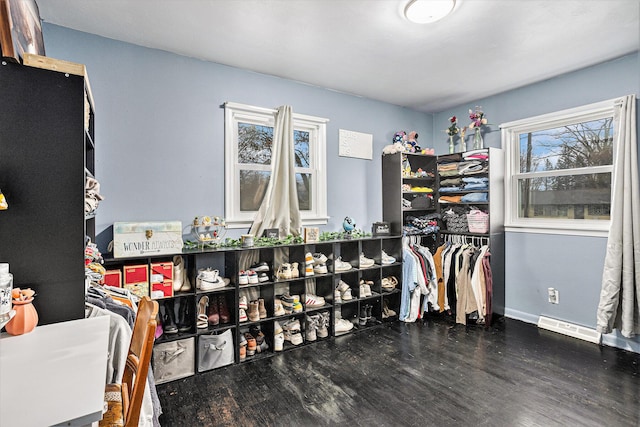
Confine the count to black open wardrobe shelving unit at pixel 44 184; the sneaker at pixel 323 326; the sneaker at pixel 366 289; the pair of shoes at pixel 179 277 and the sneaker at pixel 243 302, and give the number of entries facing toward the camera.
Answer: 4

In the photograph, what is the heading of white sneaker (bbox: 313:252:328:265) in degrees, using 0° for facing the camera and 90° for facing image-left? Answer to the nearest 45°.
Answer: approximately 315°

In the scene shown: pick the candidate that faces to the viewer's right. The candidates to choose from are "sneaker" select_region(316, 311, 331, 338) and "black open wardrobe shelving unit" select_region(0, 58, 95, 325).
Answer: the black open wardrobe shelving unit

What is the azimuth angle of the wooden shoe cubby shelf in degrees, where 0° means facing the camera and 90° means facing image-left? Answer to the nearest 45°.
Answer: approximately 315°

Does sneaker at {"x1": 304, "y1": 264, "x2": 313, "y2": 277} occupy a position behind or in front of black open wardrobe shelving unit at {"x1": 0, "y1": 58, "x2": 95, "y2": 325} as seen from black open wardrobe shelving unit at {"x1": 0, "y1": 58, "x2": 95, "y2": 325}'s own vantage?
in front

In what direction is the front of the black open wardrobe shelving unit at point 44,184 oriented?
to the viewer's right

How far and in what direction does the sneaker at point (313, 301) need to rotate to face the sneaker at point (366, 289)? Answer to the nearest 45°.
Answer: approximately 90° to its left

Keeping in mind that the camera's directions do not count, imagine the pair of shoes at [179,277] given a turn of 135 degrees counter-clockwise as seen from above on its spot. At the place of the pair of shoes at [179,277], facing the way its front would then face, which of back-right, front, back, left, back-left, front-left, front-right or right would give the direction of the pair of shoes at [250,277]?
front-right

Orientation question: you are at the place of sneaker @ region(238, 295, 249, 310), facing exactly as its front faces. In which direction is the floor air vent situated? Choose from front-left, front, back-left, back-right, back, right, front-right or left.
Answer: left
